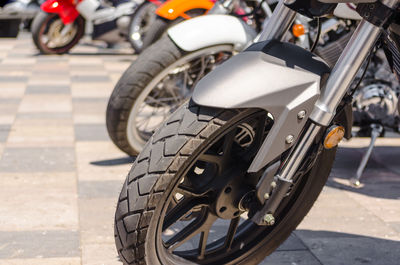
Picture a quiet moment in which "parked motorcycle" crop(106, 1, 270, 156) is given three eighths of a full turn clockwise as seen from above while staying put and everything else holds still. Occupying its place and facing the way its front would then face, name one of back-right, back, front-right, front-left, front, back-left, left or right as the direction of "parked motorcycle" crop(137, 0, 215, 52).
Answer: front

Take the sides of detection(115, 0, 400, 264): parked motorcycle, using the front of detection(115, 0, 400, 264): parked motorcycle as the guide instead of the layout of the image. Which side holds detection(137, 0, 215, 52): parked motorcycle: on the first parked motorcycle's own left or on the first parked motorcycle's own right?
on the first parked motorcycle's own right

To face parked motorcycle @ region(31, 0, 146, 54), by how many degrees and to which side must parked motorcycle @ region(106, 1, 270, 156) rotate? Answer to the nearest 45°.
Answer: approximately 135° to its right

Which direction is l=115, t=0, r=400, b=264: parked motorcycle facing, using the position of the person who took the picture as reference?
facing the viewer and to the left of the viewer

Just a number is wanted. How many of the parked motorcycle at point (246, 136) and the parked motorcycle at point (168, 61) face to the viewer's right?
0

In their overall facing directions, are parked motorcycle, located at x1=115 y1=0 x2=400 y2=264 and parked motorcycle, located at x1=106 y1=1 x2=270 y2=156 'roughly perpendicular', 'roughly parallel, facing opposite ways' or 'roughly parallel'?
roughly parallel

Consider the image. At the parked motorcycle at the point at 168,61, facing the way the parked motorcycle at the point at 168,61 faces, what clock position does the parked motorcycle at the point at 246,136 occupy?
the parked motorcycle at the point at 246,136 is roughly at 10 o'clock from the parked motorcycle at the point at 168,61.
